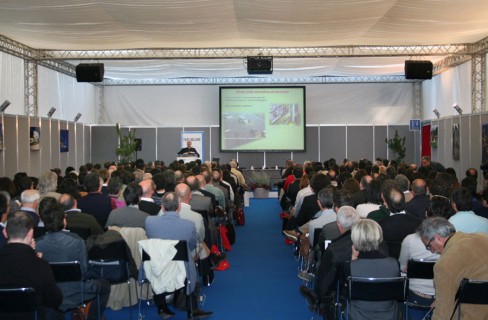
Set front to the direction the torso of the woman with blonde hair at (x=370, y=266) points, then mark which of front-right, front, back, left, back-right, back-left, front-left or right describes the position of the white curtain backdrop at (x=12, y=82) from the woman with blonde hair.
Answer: front-left

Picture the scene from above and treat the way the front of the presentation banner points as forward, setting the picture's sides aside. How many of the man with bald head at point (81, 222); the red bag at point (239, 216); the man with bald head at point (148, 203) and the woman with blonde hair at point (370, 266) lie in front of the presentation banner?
4

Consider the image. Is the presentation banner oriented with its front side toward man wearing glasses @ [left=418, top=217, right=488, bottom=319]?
yes

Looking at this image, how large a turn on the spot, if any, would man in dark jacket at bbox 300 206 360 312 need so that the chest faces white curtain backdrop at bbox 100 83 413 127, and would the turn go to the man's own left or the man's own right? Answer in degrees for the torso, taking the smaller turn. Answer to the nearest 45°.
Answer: approximately 45° to the man's own right

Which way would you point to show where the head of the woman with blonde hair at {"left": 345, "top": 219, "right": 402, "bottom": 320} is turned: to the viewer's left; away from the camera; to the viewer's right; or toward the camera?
away from the camera

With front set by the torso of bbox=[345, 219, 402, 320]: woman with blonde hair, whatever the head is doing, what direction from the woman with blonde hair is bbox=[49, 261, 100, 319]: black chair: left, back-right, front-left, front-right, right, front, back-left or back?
left

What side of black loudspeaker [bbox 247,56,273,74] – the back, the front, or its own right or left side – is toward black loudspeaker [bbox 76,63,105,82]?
right

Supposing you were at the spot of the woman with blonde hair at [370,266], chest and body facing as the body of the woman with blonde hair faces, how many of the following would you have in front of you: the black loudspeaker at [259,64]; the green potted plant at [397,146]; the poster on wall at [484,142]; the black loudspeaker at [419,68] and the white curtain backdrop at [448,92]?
5

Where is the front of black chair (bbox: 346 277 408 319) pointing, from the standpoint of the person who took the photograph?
facing away from the viewer

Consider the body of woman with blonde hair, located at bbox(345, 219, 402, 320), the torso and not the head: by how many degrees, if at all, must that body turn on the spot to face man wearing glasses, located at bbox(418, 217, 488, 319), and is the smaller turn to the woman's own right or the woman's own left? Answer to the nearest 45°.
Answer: approximately 135° to the woman's own right

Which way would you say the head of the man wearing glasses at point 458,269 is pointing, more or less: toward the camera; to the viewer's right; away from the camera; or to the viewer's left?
to the viewer's left

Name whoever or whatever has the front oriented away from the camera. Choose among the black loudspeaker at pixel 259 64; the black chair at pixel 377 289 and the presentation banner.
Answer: the black chair

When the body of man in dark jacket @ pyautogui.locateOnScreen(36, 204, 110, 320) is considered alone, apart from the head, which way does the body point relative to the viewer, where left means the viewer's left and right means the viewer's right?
facing away from the viewer and to the right of the viewer

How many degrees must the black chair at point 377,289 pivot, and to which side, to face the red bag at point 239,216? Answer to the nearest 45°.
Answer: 0° — it already faces it

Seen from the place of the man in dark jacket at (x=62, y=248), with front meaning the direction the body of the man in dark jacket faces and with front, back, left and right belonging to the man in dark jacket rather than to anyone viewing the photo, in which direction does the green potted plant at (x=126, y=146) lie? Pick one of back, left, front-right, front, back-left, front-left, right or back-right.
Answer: front-left

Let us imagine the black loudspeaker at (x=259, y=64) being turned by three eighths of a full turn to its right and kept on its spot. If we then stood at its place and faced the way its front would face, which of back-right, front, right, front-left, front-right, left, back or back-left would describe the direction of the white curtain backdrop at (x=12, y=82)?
front-left
